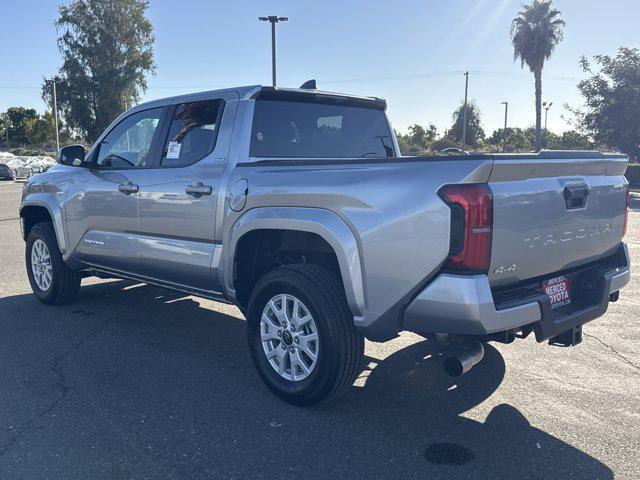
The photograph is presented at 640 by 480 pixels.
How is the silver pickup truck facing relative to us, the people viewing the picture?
facing away from the viewer and to the left of the viewer

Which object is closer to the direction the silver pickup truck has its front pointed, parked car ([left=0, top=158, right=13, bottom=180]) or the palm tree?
the parked car

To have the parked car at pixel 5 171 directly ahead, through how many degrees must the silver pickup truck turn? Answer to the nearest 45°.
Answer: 0° — it already faces it

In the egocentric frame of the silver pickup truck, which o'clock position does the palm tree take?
The palm tree is roughly at 2 o'clock from the silver pickup truck.

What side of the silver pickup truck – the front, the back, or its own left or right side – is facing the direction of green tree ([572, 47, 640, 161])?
right

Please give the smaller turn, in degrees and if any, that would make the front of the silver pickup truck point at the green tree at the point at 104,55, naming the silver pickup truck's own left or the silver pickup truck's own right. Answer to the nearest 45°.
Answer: approximately 45° to the silver pickup truck's own right

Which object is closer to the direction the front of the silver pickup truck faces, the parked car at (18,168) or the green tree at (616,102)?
the parked car
